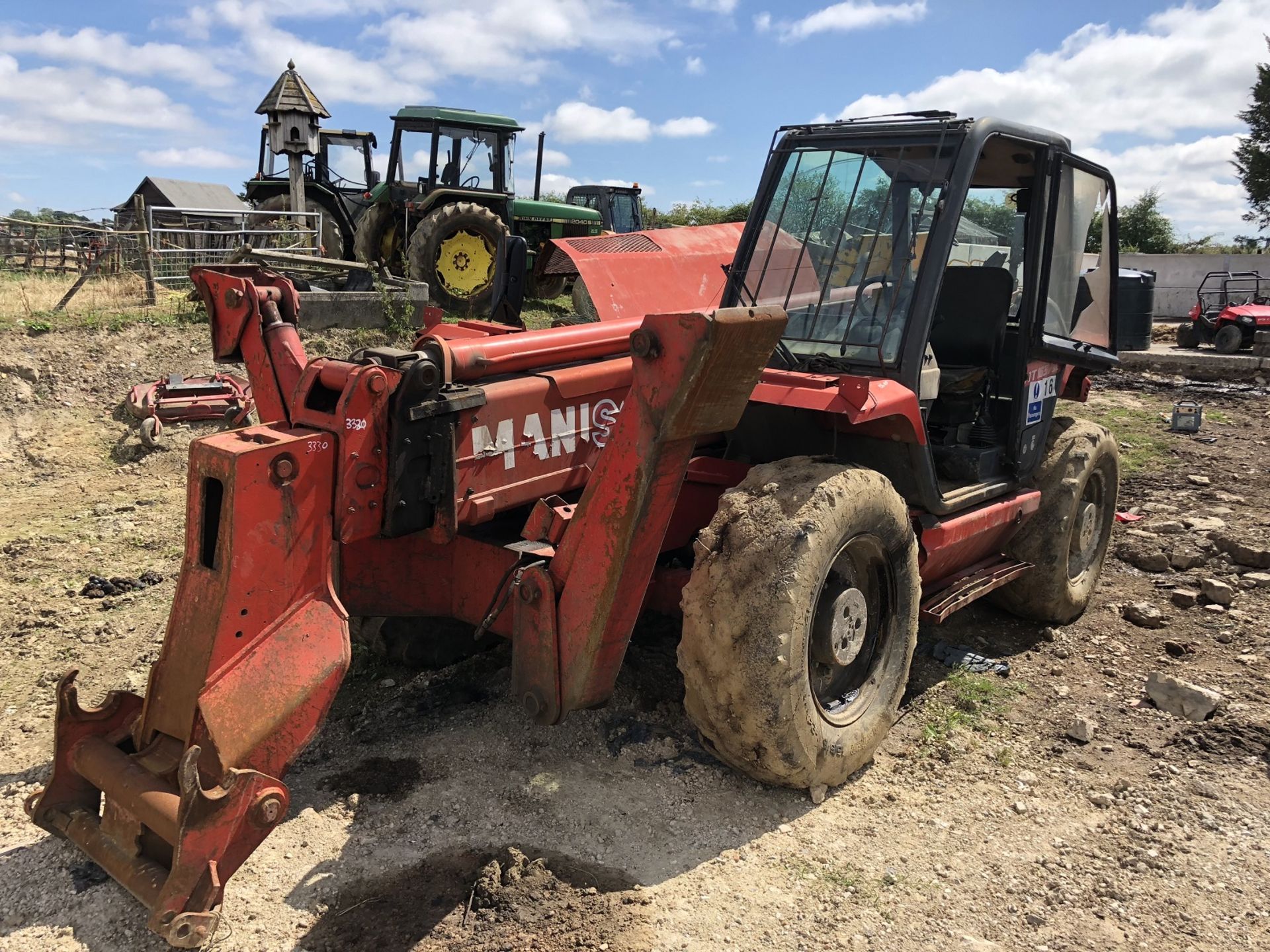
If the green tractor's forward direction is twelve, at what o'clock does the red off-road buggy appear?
The red off-road buggy is roughly at 1 o'clock from the green tractor.

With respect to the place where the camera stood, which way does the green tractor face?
facing away from the viewer and to the right of the viewer

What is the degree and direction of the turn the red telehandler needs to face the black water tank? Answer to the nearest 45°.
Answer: approximately 180°

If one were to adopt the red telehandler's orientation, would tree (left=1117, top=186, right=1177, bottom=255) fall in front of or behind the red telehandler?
behind

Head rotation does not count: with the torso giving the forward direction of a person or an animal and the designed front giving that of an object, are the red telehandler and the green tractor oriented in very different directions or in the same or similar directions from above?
very different directions

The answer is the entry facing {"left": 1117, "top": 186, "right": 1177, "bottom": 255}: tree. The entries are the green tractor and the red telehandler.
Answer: the green tractor

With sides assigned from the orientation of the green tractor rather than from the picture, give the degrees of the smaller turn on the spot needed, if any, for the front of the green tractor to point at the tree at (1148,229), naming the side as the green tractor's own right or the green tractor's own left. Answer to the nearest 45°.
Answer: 0° — it already faces it

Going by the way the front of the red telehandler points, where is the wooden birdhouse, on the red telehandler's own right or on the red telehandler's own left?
on the red telehandler's own right
